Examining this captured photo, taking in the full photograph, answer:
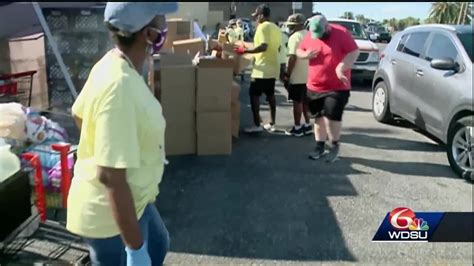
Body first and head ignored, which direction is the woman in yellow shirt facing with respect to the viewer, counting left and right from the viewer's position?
facing to the right of the viewer

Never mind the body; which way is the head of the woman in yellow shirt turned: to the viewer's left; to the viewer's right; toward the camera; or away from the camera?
to the viewer's right

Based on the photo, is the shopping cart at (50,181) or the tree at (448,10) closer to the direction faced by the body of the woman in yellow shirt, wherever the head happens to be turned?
the tree

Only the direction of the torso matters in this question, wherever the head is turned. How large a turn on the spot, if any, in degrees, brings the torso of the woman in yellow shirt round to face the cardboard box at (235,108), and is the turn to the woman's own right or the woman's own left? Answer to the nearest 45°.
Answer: approximately 90° to the woman's own left

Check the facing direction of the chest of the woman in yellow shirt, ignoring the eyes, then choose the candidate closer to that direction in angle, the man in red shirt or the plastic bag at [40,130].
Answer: the man in red shirt

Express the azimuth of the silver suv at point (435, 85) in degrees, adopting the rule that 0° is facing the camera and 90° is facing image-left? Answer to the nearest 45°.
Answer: approximately 315°

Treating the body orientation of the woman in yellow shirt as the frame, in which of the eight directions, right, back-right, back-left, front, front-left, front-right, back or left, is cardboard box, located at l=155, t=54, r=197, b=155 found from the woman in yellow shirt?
left

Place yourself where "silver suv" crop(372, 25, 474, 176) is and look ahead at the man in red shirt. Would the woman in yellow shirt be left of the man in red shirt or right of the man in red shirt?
left

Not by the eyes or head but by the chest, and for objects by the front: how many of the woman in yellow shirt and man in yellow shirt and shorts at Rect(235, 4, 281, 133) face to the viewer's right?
1
